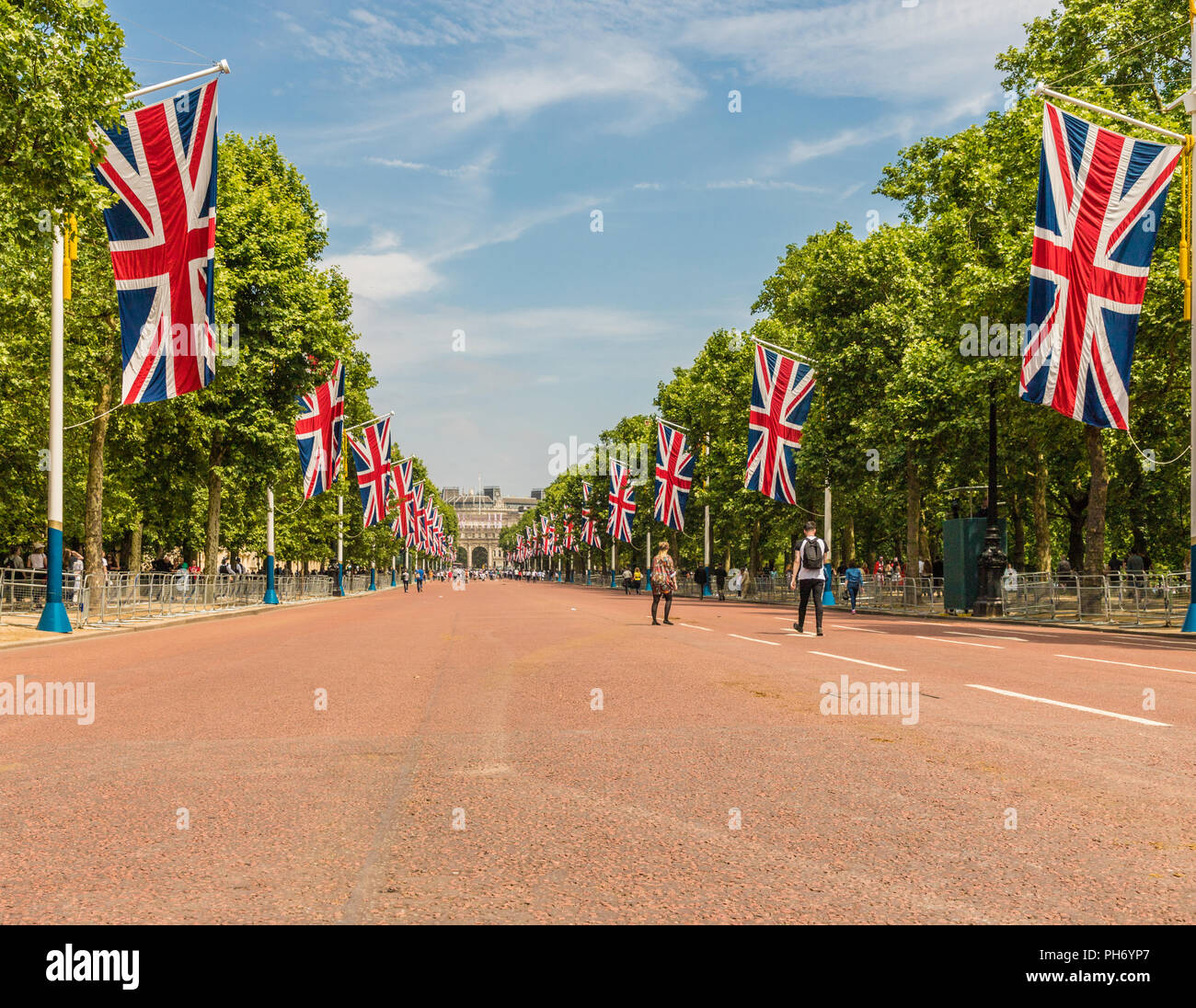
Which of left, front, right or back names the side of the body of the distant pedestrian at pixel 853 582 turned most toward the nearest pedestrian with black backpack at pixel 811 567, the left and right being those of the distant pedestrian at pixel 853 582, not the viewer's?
back

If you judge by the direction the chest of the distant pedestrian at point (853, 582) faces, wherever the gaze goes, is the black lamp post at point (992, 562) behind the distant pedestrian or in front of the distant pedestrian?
behind

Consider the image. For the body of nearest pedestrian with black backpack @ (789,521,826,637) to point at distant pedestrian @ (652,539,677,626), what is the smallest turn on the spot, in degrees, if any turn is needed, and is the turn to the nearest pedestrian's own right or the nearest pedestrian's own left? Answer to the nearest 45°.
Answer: approximately 45° to the nearest pedestrian's own left

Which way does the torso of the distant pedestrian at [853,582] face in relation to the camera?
away from the camera

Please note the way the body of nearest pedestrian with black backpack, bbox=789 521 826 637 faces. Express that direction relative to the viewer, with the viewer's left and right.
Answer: facing away from the viewer

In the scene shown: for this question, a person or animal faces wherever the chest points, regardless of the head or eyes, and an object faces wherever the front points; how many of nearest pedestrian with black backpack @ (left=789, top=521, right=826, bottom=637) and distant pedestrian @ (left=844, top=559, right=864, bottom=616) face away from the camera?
2

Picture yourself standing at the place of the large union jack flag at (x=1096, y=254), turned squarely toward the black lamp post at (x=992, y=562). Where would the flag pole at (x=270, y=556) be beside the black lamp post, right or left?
left

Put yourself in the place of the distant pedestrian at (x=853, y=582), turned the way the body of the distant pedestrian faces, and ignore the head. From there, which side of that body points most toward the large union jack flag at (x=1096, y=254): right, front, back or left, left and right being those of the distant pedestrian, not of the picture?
back

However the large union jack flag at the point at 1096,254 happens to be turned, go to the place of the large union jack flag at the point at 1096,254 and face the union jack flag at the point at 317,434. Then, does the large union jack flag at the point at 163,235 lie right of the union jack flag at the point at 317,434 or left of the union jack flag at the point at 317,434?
left
